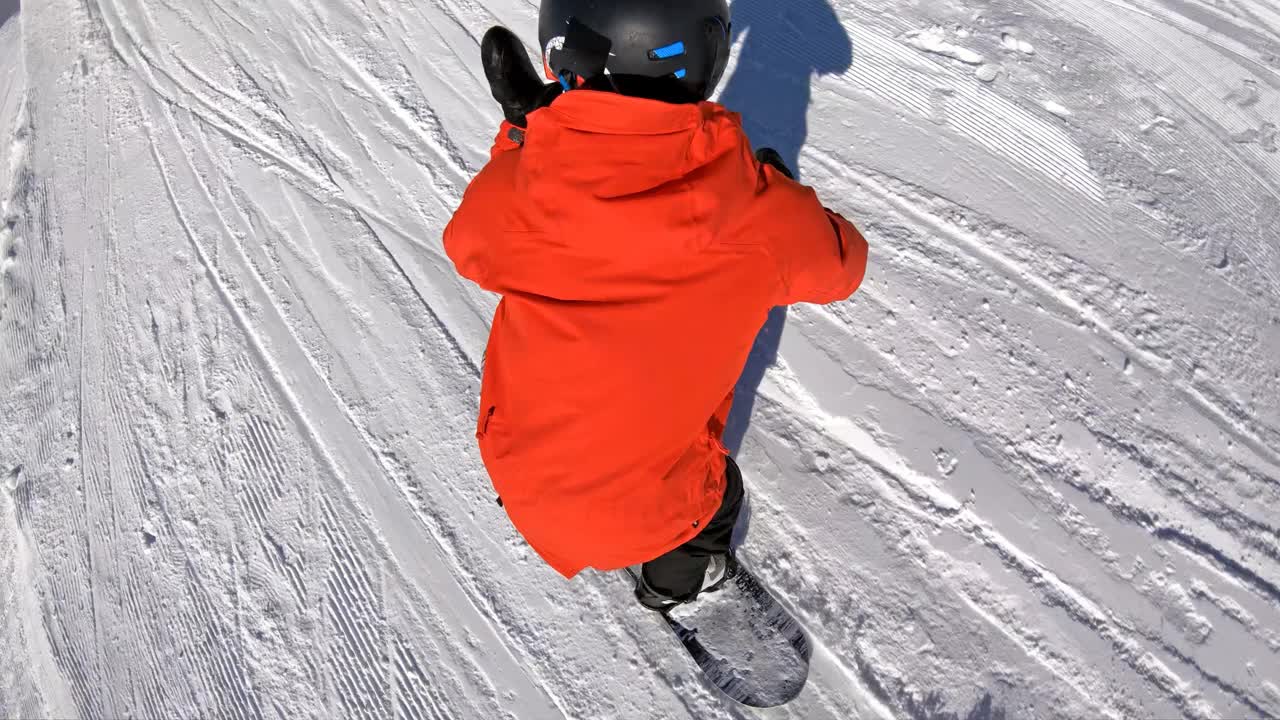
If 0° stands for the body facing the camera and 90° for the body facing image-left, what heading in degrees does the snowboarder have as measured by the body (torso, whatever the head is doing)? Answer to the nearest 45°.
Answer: approximately 180°
